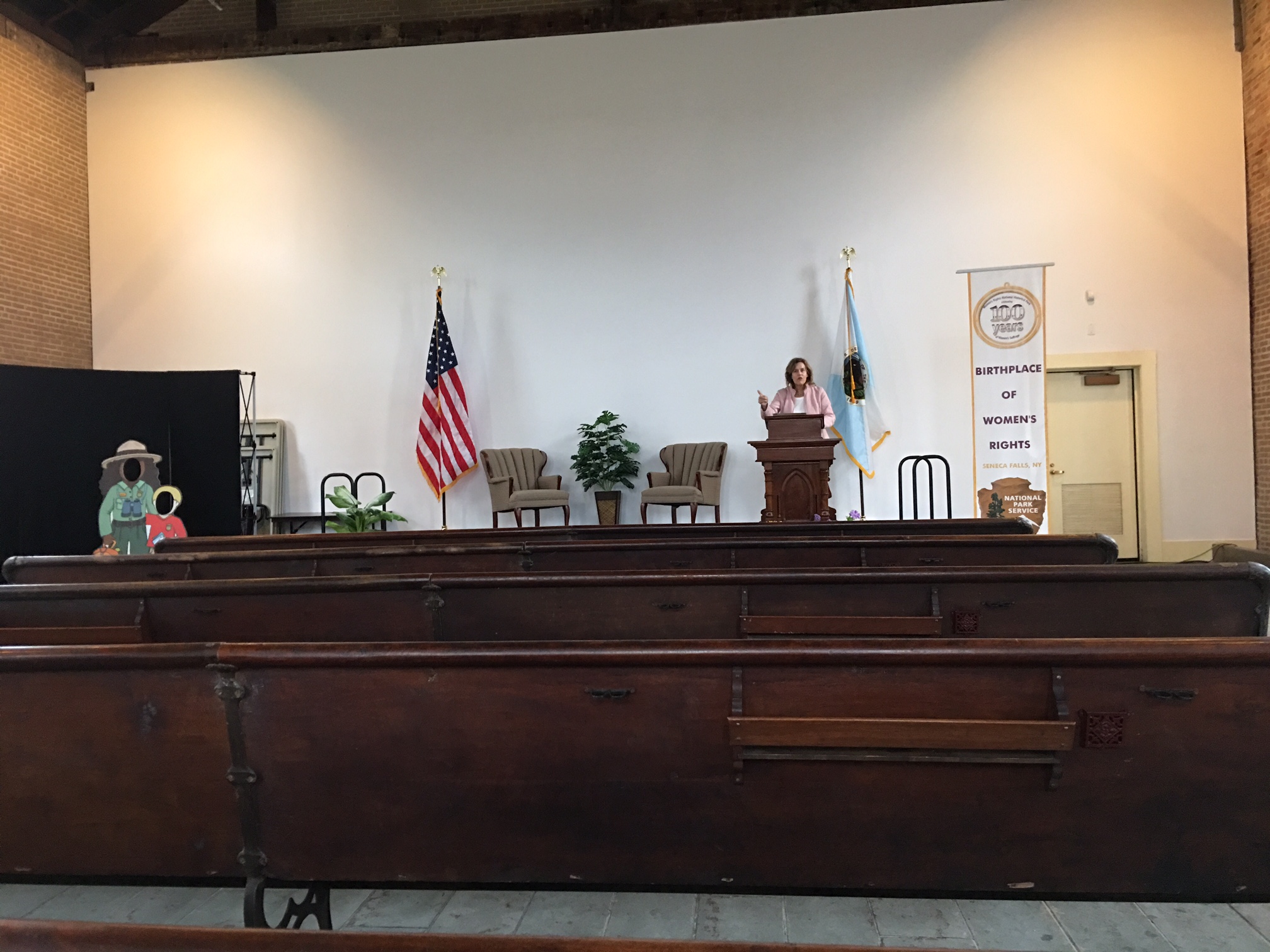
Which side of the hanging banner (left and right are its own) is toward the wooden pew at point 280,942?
front

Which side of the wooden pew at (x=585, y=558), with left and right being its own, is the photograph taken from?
back

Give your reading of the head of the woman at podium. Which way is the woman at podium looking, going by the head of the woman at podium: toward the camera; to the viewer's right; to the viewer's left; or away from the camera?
toward the camera

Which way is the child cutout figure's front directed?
toward the camera

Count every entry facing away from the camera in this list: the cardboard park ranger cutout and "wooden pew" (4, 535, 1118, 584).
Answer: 1

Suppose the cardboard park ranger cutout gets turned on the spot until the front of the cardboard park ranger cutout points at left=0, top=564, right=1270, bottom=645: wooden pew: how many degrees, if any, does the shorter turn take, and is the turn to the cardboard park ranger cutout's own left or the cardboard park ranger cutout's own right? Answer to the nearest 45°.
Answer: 0° — it already faces it

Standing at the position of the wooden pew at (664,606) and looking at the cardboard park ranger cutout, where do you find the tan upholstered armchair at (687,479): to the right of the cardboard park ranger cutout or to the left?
right

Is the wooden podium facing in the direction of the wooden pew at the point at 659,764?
yes

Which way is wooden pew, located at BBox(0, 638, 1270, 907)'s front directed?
away from the camera

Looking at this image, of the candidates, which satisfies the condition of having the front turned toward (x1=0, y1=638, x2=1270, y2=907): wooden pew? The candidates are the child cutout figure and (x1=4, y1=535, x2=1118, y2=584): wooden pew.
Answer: the child cutout figure

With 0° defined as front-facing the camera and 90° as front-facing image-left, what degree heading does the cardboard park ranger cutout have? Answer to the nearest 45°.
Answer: approximately 0°

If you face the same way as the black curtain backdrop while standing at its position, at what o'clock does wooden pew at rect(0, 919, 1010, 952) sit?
The wooden pew is roughly at 12 o'clock from the black curtain backdrop.

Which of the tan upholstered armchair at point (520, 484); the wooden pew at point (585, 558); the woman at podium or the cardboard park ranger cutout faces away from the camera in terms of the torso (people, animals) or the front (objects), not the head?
the wooden pew

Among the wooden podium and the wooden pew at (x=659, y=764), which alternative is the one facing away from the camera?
the wooden pew

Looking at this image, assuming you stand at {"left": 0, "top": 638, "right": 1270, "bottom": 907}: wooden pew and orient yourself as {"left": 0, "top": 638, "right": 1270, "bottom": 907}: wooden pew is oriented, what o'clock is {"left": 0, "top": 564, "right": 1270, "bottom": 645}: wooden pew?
{"left": 0, "top": 564, "right": 1270, "bottom": 645}: wooden pew is roughly at 12 o'clock from {"left": 0, "top": 638, "right": 1270, "bottom": 907}: wooden pew.

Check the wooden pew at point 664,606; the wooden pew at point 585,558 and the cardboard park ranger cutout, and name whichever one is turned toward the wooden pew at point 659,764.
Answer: the cardboard park ranger cutout

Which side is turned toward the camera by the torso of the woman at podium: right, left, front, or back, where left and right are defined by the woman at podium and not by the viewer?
front

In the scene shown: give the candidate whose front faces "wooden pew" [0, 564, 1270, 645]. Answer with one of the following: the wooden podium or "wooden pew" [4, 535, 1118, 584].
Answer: the wooden podium

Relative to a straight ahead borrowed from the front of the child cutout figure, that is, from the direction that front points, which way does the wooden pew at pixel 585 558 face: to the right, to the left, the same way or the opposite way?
the opposite way

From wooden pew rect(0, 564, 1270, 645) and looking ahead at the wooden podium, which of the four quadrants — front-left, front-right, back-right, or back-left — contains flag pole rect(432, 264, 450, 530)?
front-left
